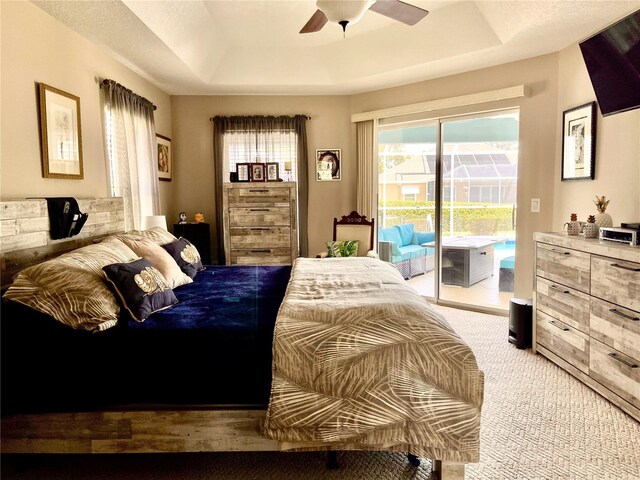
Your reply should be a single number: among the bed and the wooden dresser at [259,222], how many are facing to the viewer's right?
1

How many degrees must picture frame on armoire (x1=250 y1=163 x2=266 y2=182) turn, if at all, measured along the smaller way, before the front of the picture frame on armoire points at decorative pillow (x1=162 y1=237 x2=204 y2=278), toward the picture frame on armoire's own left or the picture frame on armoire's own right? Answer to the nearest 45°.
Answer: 0° — it already faces it

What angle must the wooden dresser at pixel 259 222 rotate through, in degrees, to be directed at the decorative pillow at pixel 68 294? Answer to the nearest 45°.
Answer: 0° — it already faces it

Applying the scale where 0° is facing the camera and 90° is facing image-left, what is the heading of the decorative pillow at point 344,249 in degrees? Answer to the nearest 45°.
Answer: approximately 0°

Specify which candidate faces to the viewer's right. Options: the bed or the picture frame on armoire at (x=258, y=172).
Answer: the bed

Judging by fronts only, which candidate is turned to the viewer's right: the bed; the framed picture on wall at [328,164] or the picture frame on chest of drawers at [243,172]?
the bed

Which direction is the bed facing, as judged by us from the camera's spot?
facing to the right of the viewer

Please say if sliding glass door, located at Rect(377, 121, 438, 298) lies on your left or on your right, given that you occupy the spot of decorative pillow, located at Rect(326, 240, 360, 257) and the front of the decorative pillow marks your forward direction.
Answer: on your left

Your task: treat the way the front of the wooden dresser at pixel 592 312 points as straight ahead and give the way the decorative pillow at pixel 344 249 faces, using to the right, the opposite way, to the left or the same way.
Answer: to the left

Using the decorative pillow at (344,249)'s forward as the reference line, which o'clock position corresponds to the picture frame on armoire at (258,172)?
The picture frame on armoire is roughly at 4 o'clock from the decorative pillow.

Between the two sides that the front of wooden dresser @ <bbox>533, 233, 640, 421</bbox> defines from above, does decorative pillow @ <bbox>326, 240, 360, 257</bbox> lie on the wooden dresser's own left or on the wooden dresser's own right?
on the wooden dresser's own right

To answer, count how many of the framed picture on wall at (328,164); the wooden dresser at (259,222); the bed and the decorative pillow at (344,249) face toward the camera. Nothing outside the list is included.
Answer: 3
